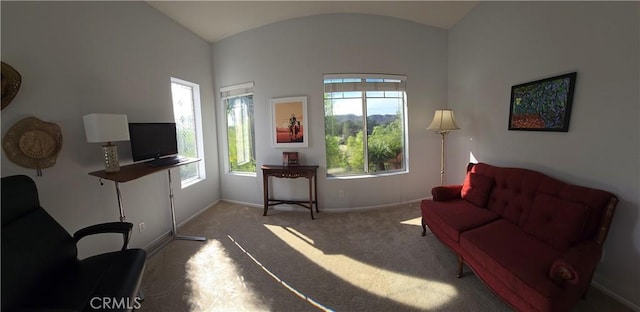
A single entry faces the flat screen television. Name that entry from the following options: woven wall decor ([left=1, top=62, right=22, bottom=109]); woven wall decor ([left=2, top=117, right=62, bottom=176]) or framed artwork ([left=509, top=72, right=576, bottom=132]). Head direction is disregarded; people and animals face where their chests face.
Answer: the framed artwork

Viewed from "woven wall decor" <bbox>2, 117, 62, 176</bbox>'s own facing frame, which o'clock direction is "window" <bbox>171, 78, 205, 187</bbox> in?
The window is roughly at 8 o'clock from the woven wall decor.

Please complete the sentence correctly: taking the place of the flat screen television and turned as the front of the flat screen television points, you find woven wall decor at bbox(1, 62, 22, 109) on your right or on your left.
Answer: on your right

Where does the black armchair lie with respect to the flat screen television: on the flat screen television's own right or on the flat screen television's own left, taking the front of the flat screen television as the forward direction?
on the flat screen television's own right

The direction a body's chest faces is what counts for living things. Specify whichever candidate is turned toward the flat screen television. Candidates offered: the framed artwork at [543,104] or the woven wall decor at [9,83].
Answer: the framed artwork

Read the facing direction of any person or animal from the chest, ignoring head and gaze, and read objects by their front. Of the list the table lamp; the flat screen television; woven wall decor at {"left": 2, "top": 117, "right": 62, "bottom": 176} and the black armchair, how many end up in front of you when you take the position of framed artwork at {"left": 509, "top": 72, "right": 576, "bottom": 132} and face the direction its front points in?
4

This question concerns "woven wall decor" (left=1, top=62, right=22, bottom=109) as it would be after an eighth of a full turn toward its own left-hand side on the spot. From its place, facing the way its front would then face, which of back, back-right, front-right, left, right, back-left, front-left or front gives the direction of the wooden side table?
front-left

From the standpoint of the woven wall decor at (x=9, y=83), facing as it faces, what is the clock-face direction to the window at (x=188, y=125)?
The window is roughly at 8 o'clock from the woven wall decor.

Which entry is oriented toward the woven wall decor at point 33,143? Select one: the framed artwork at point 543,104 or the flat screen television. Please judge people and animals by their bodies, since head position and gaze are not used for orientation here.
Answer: the framed artwork
